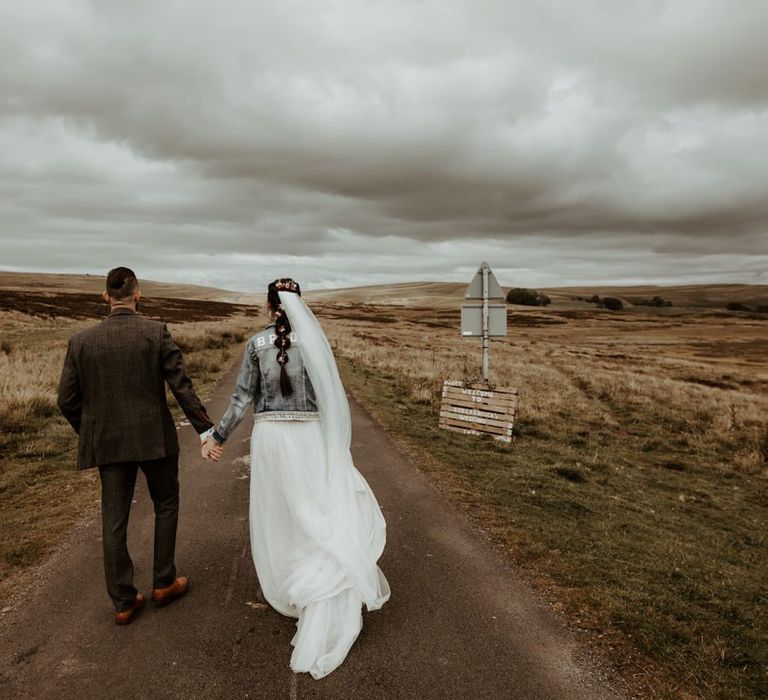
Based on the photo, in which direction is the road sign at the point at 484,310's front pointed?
away from the camera

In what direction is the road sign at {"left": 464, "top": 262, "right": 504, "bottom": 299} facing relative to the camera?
away from the camera

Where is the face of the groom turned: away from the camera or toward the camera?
away from the camera

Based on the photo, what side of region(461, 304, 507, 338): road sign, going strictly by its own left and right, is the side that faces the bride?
back

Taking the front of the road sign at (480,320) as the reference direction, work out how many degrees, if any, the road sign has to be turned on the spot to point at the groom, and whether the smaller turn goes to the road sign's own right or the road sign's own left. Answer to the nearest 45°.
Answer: approximately 180°

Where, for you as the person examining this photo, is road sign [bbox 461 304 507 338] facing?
facing away from the viewer

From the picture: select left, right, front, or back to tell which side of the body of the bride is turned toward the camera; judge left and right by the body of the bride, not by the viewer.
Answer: back
